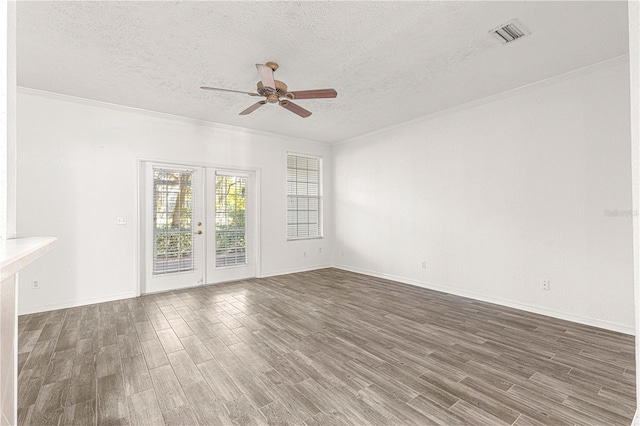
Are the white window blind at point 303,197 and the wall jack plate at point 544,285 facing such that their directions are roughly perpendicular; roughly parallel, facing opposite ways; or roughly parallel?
roughly perpendicular

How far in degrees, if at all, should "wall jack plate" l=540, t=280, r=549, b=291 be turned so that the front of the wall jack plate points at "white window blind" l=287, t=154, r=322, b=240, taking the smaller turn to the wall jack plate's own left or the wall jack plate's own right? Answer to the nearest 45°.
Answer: approximately 90° to the wall jack plate's own right

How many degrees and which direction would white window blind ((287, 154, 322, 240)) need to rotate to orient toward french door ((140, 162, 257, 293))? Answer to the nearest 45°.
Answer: approximately 90° to its right

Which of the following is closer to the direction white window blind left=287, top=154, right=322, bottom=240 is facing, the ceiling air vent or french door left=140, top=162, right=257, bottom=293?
the ceiling air vent

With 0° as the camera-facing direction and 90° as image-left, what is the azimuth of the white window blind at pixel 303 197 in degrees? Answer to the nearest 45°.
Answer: approximately 315°

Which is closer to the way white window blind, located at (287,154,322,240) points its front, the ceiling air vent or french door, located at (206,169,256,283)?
the ceiling air vent

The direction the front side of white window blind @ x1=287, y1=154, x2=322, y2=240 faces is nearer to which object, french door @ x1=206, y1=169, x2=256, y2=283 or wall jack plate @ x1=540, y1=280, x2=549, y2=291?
the wall jack plate

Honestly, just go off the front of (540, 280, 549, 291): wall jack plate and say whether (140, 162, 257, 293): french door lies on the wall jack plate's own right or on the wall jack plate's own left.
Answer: on the wall jack plate's own right

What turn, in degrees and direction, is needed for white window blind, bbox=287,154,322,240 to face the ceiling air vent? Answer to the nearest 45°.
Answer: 0° — it already faces it
